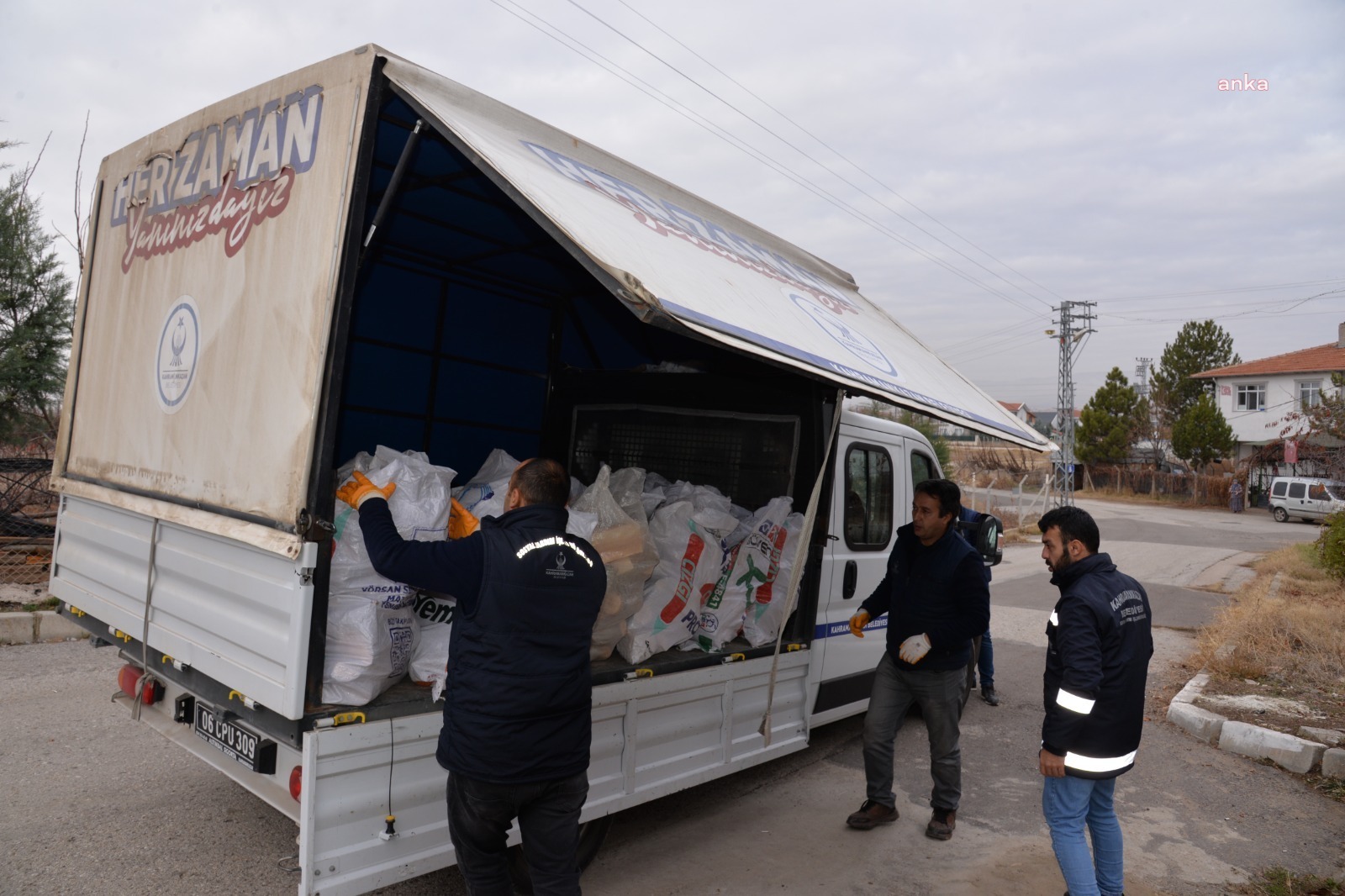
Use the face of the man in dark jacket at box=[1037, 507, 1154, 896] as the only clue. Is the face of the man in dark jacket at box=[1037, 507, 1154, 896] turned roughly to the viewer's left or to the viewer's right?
to the viewer's left

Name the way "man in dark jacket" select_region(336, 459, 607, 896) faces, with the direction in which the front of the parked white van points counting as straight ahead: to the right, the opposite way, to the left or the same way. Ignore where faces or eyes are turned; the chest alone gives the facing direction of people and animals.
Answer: the opposite way

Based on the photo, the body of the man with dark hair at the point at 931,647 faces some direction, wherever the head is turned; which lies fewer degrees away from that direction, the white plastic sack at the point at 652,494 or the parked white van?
the white plastic sack

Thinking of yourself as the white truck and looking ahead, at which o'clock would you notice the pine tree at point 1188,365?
The pine tree is roughly at 12 o'clock from the white truck.

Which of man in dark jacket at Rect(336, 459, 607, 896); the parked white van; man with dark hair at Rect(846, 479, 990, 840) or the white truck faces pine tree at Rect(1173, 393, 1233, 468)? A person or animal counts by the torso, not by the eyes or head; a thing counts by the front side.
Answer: the white truck

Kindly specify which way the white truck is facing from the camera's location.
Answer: facing away from the viewer and to the right of the viewer

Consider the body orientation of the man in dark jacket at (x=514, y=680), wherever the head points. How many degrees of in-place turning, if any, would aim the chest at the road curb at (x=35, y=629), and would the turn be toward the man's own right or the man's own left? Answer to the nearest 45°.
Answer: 0° — they already face it

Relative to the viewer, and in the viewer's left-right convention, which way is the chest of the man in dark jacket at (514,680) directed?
facing away from the viewer and to the left of the viewer

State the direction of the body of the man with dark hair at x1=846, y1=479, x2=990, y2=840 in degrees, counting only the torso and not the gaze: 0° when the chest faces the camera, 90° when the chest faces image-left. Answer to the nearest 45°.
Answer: approximately 45°
